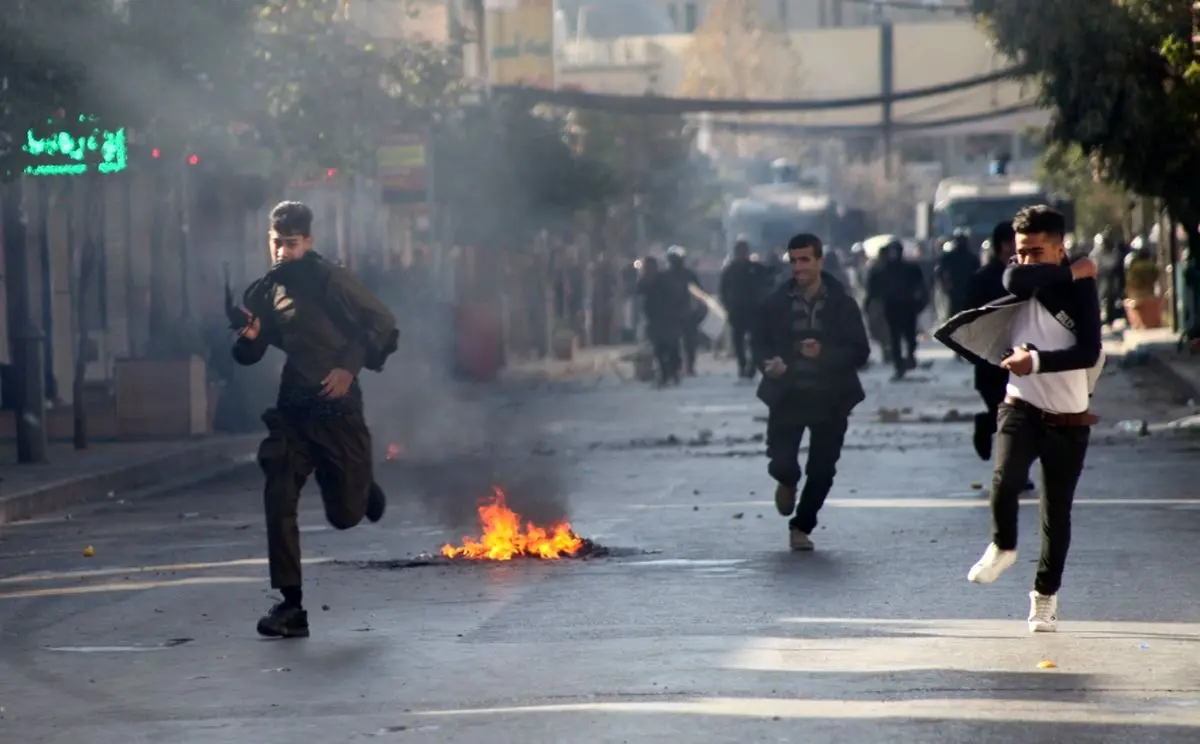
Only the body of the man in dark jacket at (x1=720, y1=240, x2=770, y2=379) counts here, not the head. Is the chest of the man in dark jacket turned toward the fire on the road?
yes

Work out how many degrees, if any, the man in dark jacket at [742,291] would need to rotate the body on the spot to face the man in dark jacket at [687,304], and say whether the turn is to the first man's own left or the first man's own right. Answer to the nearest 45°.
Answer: approximately 135° to the first man's own right

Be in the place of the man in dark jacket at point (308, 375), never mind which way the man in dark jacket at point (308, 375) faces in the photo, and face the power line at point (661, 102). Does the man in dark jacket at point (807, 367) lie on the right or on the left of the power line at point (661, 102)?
right

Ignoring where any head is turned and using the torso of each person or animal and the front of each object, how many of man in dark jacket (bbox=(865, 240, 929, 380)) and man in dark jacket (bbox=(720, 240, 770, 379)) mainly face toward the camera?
2

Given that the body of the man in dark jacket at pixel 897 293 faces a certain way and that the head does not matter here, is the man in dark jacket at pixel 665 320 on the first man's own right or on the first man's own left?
on the first man's own right

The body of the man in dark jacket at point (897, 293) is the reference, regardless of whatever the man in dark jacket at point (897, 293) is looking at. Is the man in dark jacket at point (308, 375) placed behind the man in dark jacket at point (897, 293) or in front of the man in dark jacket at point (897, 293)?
in front

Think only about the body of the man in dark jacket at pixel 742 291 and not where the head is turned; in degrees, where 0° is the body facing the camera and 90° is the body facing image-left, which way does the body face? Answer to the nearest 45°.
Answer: approximately 0°

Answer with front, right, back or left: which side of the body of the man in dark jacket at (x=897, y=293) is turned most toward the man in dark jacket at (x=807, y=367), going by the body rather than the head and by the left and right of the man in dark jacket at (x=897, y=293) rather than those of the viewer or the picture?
front
